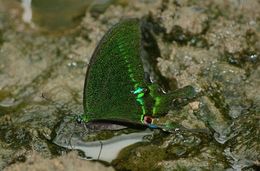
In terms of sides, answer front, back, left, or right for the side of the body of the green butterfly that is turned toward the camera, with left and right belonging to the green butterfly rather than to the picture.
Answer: left
